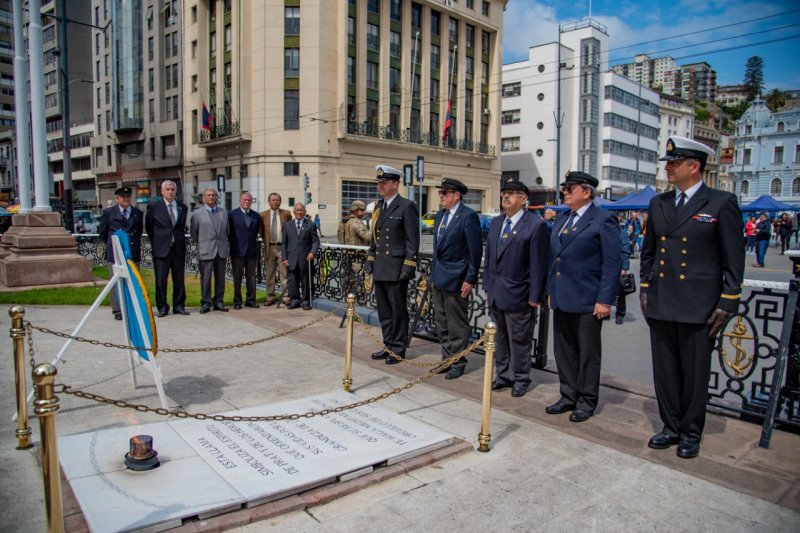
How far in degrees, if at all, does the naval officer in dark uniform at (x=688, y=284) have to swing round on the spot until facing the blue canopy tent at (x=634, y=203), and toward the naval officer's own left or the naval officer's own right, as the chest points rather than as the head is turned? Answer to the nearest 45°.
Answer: approximately 135° to the naval officer's own right

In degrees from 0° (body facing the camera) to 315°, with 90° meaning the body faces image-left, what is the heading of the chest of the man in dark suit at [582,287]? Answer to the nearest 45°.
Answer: approximately 45°

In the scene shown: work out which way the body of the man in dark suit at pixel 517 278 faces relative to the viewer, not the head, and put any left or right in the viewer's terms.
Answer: facing the viewer and to the left of the viewer

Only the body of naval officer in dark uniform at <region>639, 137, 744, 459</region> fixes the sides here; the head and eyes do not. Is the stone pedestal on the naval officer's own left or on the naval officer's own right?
on the naval officer's own right

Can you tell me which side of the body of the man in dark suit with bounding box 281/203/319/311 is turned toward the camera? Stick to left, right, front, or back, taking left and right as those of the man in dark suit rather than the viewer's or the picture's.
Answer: front

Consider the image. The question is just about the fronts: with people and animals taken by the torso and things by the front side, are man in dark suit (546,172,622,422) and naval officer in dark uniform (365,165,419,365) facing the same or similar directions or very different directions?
same or similar directions

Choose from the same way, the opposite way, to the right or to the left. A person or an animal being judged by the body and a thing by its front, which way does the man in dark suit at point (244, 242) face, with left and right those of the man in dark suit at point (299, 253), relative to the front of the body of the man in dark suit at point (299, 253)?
the same way

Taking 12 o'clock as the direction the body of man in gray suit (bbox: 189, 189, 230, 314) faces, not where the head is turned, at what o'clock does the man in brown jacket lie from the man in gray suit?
The man in brown jacket is roughly at 8 o'clock from the man in gray suit.

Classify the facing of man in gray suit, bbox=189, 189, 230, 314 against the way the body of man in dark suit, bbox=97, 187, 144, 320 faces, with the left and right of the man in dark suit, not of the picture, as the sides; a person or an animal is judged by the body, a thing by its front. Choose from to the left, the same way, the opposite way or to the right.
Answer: the same way

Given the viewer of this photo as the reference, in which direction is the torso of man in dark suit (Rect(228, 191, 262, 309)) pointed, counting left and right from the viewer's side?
facing the viewer

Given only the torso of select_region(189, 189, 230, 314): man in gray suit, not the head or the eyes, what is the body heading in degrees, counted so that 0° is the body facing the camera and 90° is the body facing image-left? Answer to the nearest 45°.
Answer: approximately 0°

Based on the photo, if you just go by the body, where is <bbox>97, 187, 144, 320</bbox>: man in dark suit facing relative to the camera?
toward the camera

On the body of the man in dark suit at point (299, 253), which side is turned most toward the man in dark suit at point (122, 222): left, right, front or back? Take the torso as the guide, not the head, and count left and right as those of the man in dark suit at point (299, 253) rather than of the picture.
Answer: right

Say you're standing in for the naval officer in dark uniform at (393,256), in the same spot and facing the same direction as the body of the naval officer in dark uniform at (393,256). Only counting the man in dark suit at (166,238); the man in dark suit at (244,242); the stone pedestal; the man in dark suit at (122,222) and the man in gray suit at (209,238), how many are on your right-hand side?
5

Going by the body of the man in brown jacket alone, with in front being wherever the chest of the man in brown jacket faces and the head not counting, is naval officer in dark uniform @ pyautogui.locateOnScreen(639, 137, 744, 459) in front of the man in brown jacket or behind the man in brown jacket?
in front

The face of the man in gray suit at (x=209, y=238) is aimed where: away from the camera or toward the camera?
toward the camera

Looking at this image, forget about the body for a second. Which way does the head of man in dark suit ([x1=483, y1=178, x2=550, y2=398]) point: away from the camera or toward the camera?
toward the camera

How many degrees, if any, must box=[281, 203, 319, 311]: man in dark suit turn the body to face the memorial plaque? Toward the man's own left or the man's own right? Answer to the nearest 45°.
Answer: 0° — they already face it
